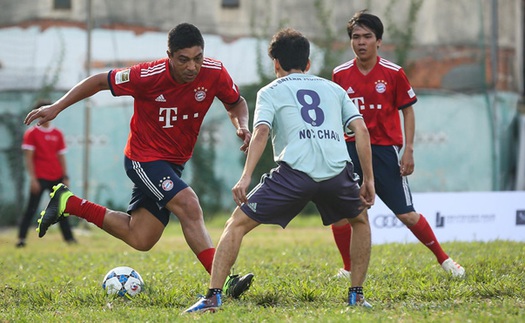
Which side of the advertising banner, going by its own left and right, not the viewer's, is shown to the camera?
front

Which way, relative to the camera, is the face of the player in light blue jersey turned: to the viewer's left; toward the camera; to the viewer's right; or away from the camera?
away from the camera

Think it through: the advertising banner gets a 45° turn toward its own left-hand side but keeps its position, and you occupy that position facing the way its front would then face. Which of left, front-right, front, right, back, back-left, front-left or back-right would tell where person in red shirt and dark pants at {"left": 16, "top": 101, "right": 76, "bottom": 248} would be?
back-right

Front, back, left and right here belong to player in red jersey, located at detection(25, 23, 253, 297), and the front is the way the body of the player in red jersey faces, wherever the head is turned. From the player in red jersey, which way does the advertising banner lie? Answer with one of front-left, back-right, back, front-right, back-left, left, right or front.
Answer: left

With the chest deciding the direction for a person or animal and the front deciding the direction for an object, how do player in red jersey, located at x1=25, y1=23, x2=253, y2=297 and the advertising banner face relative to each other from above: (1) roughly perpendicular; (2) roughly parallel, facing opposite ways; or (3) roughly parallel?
roughly parallel
